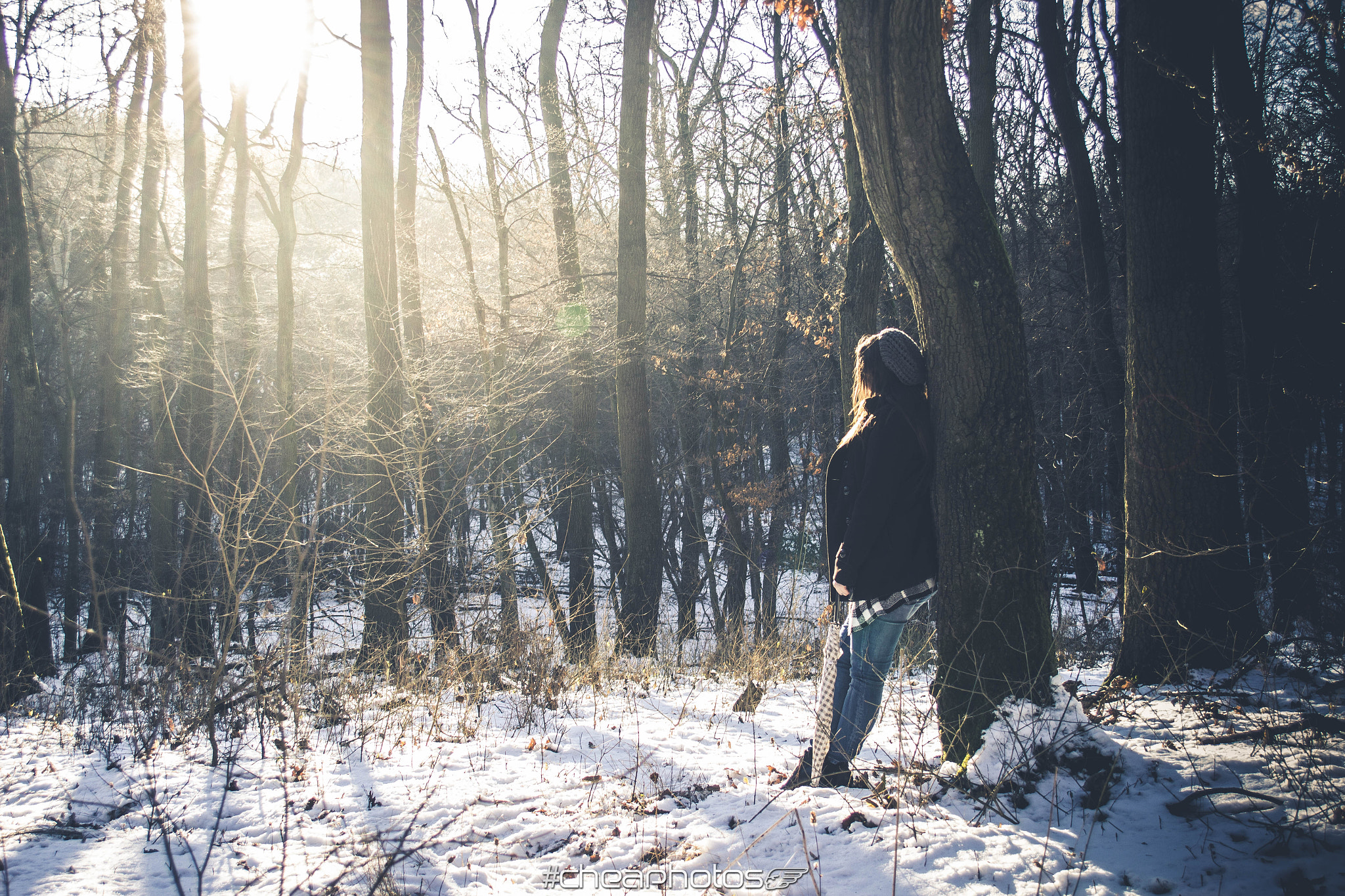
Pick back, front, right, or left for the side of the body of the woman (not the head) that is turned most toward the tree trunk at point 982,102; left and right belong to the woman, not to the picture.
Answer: right

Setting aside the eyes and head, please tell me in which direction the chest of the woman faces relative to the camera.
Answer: to the viewer's left

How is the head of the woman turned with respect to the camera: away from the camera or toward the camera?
away from the camera

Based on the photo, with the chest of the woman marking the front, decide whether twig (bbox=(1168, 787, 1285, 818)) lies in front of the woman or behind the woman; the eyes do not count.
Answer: behind

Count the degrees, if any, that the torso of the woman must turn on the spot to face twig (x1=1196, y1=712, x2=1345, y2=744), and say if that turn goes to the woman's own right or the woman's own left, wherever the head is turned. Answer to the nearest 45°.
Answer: approximately 180°
